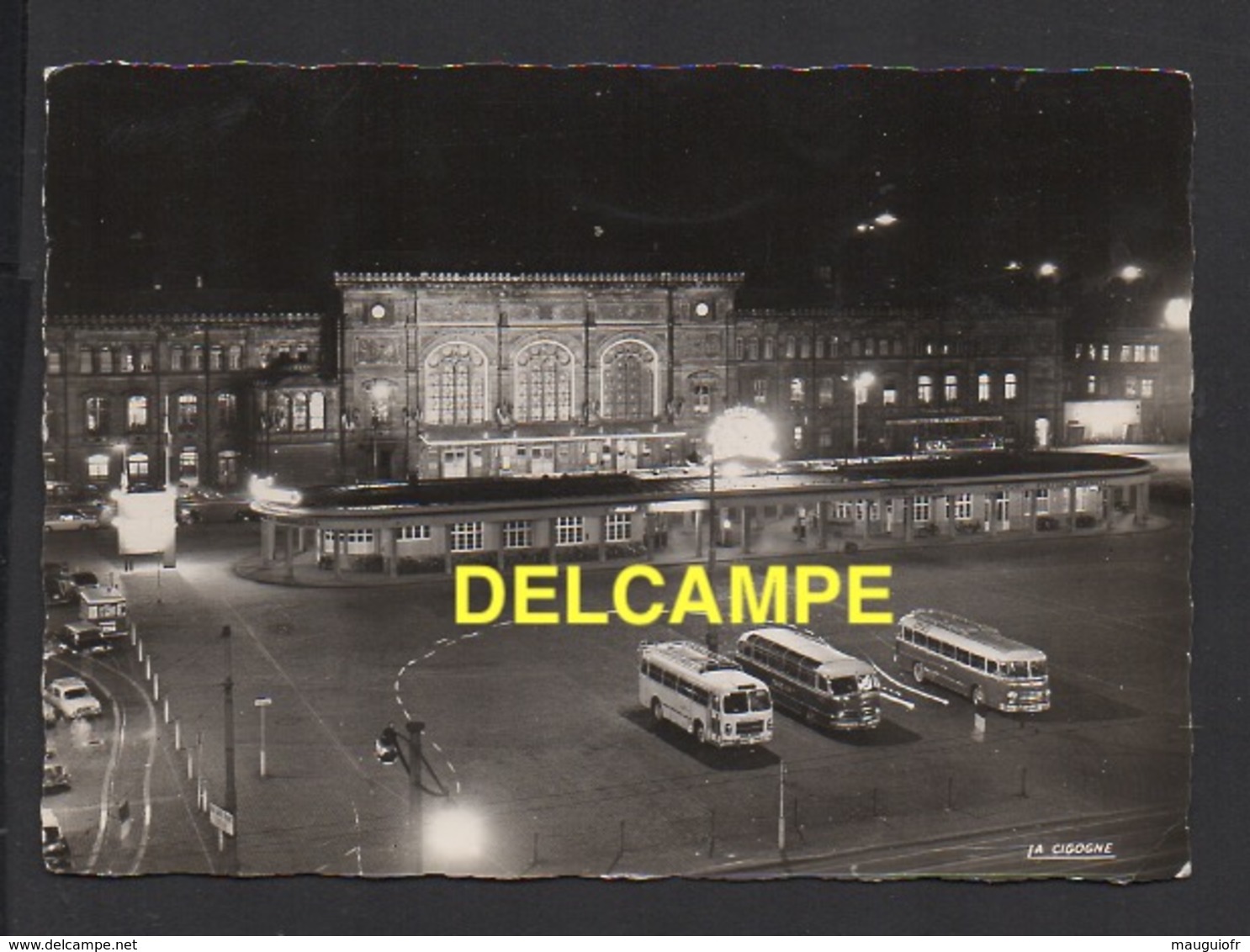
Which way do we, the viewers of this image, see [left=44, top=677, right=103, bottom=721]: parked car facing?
facing the viewer and to the right of the viewer

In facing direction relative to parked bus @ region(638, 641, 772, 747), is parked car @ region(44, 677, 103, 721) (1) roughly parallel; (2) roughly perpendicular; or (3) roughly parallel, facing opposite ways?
roughly parallel

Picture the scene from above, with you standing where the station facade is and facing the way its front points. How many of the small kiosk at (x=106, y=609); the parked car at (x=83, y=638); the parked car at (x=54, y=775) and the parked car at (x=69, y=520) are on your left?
0

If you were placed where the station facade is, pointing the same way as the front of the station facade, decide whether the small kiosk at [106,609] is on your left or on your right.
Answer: on your right

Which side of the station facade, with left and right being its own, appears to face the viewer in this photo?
front

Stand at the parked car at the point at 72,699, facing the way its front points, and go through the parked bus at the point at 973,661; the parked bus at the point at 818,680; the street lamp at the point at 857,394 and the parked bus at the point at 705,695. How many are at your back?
0

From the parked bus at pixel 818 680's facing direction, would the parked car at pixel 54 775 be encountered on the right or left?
on its right

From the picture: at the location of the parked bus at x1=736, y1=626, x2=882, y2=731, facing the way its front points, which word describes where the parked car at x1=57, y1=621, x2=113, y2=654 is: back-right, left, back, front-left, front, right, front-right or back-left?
back-right

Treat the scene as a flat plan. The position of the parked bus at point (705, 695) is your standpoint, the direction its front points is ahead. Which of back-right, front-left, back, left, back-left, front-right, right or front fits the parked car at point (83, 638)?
back-right

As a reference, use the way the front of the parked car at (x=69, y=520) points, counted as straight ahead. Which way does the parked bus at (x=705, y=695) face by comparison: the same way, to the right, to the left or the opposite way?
to the right

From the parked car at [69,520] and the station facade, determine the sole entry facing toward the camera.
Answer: the station facade

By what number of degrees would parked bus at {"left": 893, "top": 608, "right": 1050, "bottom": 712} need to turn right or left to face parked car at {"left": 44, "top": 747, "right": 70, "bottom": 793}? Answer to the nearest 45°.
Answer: approximately 135° to its right

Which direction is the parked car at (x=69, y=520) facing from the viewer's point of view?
to the viewer's right

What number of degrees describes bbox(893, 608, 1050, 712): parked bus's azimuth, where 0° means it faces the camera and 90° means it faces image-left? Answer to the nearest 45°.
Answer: approximately 315°

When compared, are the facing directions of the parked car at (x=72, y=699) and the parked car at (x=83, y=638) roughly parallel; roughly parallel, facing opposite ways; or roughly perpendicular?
roughly parallel
